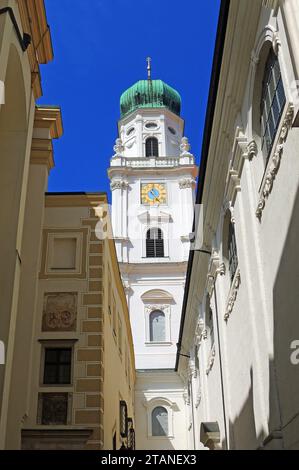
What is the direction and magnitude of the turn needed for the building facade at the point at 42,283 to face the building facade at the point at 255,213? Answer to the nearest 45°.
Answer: approximately 45° to its right

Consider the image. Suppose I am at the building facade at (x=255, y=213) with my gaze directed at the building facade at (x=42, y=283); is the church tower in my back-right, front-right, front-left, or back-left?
front-right

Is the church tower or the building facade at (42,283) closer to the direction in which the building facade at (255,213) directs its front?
the building facade

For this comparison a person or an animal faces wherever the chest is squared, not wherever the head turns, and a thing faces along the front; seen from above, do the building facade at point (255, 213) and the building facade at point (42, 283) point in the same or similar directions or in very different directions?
very different directions

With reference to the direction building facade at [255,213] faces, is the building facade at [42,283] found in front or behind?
in front

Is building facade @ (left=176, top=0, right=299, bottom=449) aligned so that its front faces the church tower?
no

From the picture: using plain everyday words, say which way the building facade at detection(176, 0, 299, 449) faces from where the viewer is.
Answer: facing to the left of the viewer

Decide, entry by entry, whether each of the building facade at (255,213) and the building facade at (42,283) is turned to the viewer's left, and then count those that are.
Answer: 1
